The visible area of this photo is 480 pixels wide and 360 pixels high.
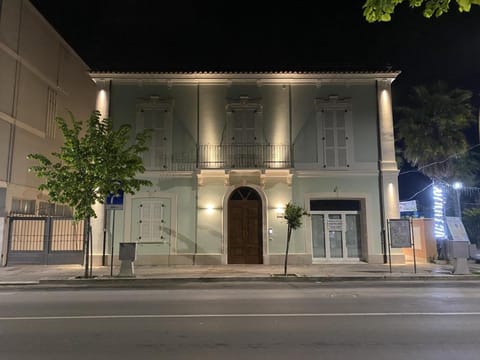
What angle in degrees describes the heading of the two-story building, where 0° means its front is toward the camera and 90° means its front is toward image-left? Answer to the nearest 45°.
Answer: approximately 0°

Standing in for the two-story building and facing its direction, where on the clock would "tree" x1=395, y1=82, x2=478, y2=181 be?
The tree is roughly at 8 o'clock from the two-story building.

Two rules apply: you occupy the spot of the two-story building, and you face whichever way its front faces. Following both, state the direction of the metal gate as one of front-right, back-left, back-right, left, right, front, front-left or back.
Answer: right

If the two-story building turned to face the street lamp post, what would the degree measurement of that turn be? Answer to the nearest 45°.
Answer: approximately 135° to its left

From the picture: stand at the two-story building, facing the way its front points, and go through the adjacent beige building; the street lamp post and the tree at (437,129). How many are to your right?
1

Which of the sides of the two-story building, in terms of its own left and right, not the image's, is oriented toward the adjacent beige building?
right

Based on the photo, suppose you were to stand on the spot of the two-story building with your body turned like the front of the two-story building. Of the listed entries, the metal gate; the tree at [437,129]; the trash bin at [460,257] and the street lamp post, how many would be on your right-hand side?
1

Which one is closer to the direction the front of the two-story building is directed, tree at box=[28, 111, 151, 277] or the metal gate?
the tree

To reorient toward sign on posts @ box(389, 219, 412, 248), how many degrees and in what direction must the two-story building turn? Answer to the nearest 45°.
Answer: approximately 45° to its left

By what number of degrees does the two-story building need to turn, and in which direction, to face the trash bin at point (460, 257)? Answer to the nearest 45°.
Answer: approximately 45° to its left

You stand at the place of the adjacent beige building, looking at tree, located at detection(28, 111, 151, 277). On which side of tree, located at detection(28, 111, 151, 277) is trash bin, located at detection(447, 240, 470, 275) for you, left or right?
left

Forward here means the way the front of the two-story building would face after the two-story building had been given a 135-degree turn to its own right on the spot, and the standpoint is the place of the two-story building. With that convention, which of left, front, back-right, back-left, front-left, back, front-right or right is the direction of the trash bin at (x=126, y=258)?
left

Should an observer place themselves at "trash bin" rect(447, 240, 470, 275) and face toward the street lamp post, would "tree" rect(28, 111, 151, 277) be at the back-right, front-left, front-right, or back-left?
back-left
